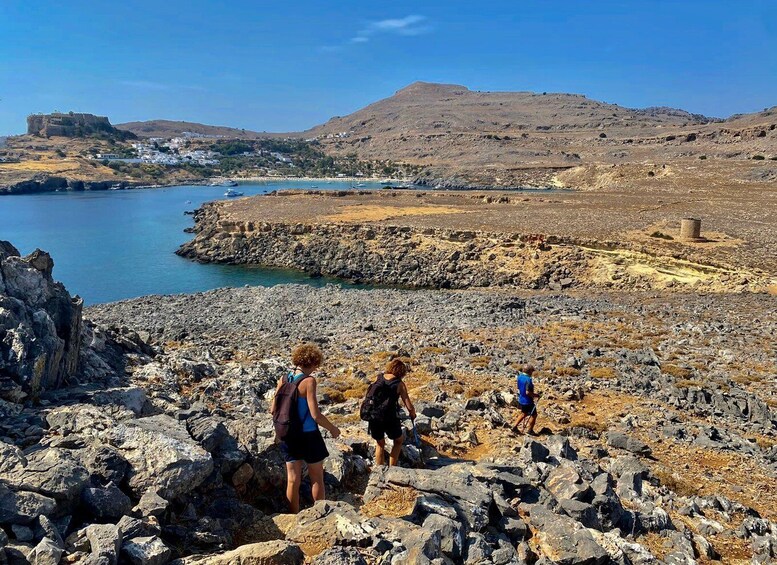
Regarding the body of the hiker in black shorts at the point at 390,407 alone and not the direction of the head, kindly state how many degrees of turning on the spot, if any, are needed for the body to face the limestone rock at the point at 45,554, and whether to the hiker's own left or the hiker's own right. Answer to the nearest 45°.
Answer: approximately 180°

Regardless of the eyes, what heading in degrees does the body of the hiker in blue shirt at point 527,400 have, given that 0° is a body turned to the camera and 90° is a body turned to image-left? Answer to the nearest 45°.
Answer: approximately 225°

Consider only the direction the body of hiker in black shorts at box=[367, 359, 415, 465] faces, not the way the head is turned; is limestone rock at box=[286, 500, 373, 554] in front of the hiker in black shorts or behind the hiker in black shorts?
behind

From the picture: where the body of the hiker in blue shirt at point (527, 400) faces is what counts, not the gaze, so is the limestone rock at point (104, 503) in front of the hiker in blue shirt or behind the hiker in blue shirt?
behind

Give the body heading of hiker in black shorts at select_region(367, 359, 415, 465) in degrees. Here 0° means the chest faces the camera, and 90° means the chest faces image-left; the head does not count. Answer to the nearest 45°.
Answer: approximately 225°

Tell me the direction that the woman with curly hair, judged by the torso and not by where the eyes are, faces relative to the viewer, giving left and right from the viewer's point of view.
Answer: facing away from the viewer and to the right of the viewer
